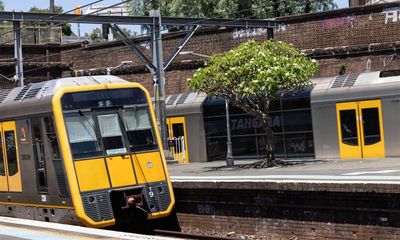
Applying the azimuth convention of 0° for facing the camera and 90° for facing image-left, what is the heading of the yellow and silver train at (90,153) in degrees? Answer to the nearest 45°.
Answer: approximately 315°

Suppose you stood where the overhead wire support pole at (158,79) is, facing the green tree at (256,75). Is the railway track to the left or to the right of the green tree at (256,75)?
right

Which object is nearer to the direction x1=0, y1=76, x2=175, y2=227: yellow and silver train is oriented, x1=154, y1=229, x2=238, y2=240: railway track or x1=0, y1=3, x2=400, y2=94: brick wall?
the railway track

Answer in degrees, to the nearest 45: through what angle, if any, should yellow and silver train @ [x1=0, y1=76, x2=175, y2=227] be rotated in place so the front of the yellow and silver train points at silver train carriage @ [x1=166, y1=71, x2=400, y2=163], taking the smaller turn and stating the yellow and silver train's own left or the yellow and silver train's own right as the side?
approximately 90° to the yellow and silver train's own left

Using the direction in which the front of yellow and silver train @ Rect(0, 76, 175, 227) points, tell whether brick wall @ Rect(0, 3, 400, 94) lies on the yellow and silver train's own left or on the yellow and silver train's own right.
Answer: on the yellow and silver train's own left

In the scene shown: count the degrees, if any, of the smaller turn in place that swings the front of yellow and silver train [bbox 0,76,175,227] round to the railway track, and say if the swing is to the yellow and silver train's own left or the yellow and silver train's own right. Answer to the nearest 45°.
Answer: approximately 45° to the yellow and silver train's own left

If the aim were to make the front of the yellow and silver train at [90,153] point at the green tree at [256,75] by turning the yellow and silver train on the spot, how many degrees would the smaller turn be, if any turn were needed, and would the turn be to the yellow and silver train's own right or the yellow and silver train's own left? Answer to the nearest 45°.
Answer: approximately 90° to the yellow and silver train's own left
